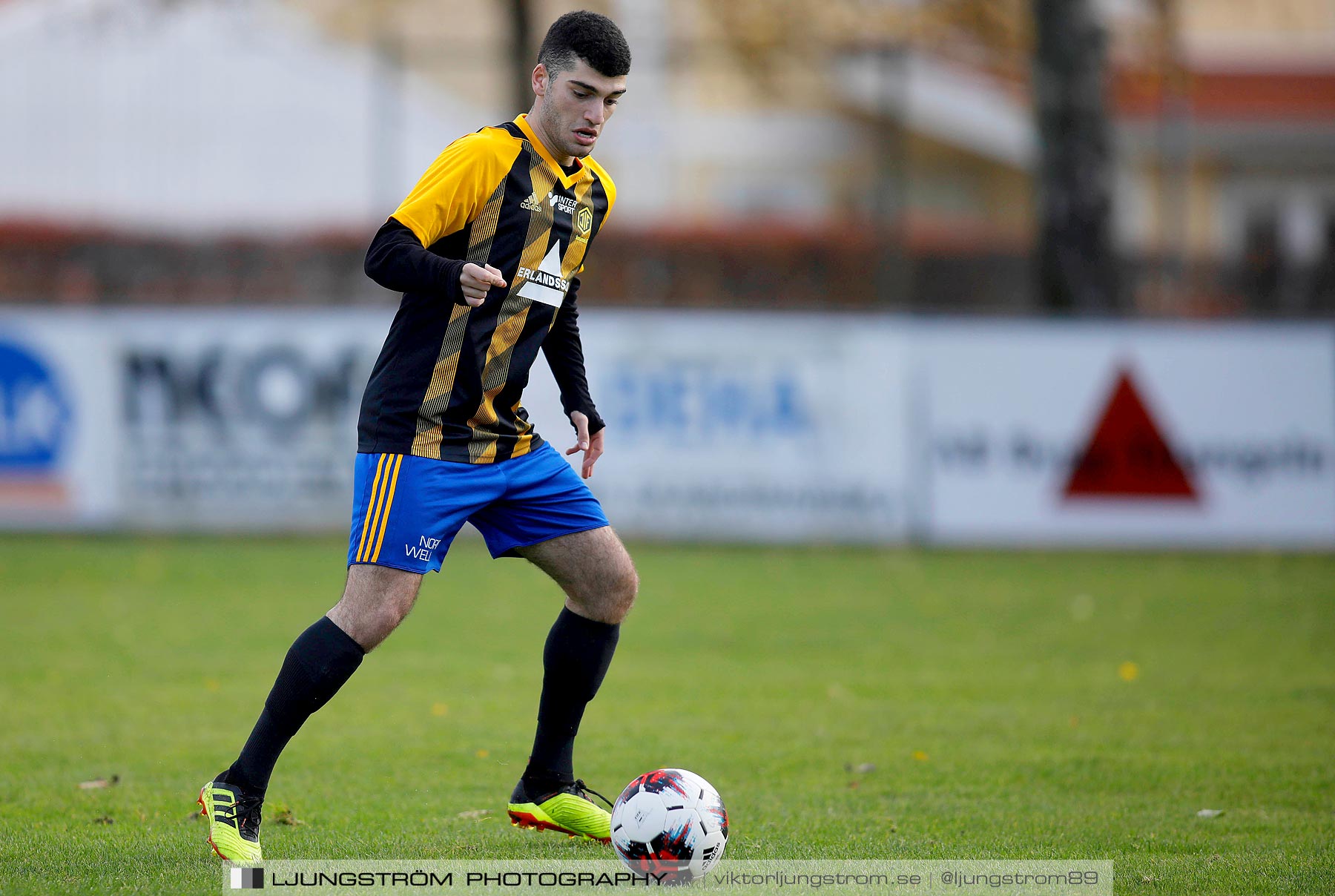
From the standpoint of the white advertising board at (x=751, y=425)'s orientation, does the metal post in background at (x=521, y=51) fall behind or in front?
behind

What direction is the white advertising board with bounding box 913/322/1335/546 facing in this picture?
toward the camera

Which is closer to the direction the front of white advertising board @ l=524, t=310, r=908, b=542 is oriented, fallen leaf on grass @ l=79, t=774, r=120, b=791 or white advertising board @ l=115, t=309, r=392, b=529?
the fallen leaf on grass

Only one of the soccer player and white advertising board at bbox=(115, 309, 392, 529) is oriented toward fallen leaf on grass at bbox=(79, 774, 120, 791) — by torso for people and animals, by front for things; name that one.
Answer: the white advertising board

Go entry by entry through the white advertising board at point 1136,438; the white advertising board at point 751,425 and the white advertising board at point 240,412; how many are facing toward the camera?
3

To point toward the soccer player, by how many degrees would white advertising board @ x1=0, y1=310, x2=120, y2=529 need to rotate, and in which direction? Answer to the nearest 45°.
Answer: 0° — it already faces them

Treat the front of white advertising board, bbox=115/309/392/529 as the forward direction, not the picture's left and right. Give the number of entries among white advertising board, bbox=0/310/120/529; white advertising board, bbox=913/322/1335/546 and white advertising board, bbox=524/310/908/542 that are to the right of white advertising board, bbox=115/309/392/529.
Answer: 1

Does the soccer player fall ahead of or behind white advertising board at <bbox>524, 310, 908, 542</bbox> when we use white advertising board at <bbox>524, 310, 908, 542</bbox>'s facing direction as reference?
ahead

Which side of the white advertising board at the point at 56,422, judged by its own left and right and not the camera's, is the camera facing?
front

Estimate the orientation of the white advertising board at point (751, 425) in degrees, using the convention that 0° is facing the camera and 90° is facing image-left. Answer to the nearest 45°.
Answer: approximately 0°

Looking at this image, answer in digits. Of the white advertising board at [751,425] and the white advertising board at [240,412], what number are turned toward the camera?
2

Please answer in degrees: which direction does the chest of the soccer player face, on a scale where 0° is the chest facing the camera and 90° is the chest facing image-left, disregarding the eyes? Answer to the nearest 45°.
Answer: approximately 315°

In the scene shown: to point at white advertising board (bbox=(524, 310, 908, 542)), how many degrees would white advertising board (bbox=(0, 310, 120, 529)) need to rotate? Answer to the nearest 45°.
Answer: approximately 90° to its left
